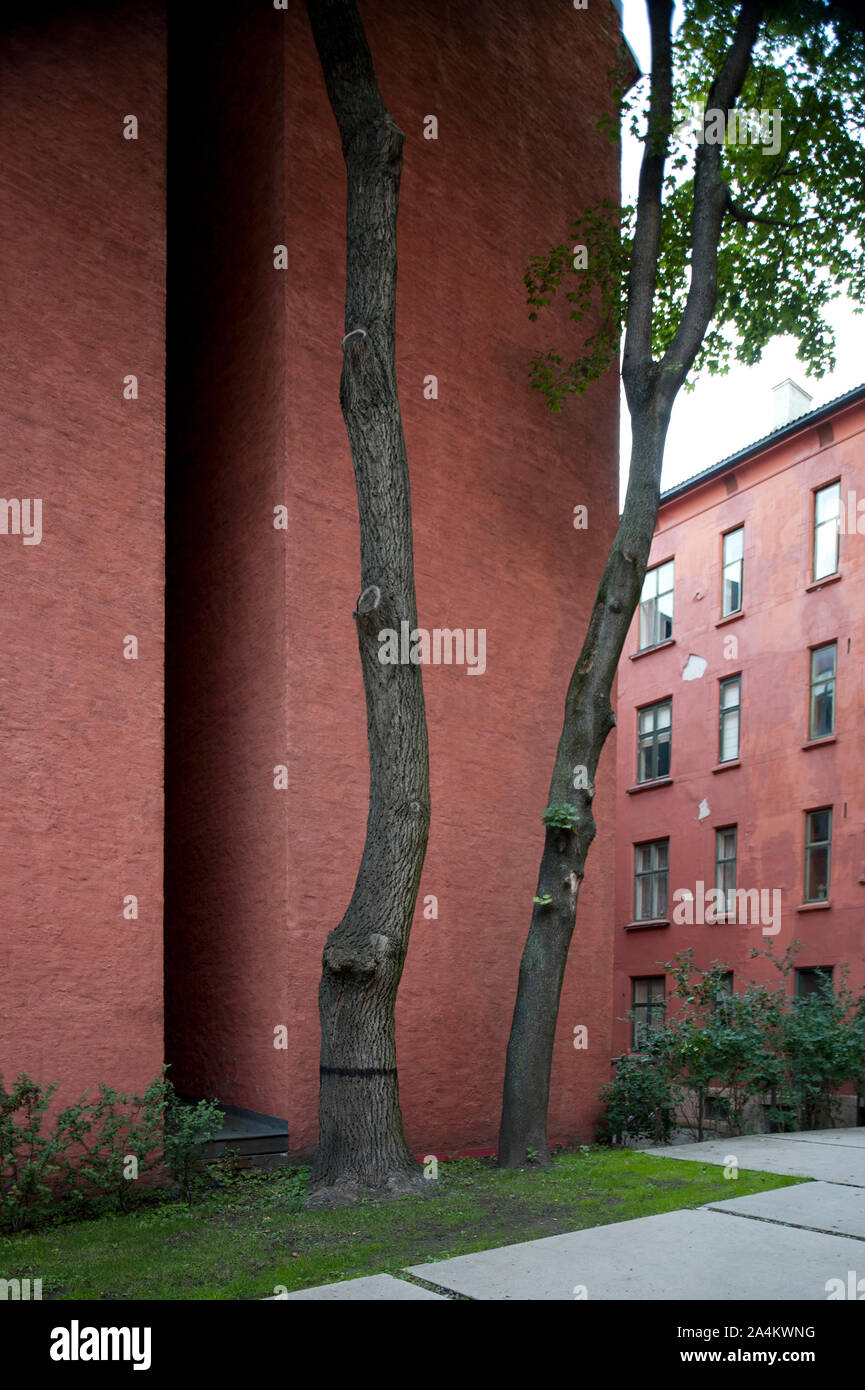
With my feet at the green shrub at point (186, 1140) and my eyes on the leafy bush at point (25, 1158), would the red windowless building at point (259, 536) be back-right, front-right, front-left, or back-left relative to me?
back-right

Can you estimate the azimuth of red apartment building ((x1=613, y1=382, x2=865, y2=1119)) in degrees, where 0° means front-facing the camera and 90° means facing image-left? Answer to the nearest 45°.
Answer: approximately 45°

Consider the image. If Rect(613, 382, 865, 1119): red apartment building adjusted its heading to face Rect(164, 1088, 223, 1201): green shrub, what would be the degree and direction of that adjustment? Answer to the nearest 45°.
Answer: approximately 45° to its left
